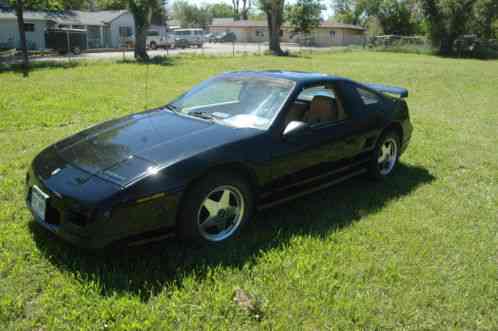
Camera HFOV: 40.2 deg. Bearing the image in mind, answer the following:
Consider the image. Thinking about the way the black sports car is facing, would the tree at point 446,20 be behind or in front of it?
behind

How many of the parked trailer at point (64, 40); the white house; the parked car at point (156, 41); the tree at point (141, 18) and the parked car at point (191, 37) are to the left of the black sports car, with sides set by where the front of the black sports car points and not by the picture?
0

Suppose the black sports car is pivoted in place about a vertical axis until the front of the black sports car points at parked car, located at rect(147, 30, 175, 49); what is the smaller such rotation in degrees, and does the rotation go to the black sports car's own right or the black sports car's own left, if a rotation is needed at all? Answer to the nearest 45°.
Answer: approximately 135° to the black sports car's own right

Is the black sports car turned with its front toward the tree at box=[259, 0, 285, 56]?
no

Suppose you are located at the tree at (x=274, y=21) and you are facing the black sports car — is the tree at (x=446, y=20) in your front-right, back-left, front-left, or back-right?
back-left

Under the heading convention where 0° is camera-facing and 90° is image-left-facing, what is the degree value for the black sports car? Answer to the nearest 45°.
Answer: approximately 45°

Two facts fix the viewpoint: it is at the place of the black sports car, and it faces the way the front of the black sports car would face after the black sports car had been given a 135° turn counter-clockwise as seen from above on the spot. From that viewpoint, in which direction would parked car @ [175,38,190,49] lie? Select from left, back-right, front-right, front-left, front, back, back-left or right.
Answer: left

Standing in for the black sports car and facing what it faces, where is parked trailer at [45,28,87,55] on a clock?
The parked trailer is roughly at 4 o'clock from the black sports car.

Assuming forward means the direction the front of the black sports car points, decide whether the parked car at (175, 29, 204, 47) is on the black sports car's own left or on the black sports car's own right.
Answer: on the black sports car's own right

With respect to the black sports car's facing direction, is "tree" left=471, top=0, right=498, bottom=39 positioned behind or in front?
behind
